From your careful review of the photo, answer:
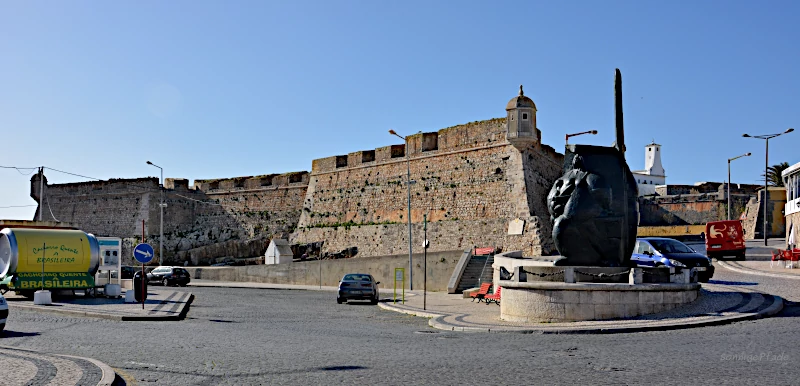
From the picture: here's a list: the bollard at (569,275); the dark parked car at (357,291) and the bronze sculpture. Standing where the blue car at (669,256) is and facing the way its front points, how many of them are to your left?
0

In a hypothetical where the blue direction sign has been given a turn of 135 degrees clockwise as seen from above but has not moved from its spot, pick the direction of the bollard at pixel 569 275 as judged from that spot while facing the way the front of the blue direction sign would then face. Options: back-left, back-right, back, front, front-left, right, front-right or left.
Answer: back

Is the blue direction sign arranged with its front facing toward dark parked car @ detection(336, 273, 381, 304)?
no

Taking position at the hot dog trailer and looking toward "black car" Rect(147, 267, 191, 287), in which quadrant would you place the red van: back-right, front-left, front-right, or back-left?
front-right

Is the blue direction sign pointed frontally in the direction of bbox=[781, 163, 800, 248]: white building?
no

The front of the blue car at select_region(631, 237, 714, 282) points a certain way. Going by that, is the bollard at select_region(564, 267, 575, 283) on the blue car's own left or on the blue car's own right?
on the blue car's own right

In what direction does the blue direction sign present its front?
toward the camera

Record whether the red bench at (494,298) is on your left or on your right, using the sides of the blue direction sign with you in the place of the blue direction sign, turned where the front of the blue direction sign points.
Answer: on your left

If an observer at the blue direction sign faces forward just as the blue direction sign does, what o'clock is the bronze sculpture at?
The bronze sculpture is roughly at 10 o'clock from the blue direction sign.

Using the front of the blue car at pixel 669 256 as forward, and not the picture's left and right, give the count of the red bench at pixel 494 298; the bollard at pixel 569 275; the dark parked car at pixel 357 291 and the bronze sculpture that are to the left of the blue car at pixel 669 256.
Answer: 0

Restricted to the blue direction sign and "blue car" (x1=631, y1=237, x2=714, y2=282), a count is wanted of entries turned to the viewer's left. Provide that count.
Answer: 0

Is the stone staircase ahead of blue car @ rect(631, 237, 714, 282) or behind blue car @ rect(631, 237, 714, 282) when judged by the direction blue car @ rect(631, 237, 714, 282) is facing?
behind

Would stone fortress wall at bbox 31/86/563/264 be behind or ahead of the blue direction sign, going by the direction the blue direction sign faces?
behind

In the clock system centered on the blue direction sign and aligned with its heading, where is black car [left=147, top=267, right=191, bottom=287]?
The black car is roughly at 6 o'clock from the blue direction sign.

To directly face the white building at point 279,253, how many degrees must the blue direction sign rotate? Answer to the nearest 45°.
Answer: approximately 180°
